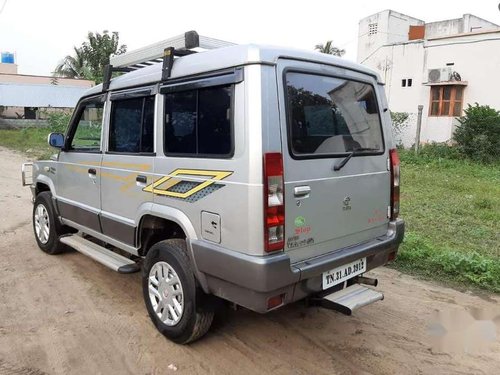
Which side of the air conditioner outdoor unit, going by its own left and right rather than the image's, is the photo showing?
front

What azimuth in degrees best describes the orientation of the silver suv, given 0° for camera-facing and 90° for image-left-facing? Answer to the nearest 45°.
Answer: approximately 135°

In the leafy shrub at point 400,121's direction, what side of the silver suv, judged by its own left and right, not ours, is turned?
right

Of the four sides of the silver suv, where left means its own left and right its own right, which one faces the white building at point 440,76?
right

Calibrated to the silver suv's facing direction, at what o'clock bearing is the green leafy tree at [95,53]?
The green leafy tree is roughly at 1 o'clock from the silver suv.

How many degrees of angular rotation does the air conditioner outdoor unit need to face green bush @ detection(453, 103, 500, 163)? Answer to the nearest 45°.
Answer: approximately 45° to its left

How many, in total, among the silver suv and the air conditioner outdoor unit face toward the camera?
1

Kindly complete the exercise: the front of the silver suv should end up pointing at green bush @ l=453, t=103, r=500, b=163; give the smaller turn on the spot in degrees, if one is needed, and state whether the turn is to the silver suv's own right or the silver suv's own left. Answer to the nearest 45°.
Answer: approximately 90° to the silver suv's own right

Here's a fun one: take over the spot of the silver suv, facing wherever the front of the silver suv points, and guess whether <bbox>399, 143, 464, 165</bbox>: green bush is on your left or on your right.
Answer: on your right

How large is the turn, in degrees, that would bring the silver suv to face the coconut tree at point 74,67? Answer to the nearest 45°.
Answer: approximately 45° to its right

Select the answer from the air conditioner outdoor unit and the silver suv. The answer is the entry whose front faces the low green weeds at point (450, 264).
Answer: the air conditioner outdoor unit

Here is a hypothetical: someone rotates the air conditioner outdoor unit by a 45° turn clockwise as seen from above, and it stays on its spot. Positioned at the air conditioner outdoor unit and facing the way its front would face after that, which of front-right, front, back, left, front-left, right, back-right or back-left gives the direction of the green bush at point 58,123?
front-right

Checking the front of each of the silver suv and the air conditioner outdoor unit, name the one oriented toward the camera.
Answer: the air conditioner outdoor unit

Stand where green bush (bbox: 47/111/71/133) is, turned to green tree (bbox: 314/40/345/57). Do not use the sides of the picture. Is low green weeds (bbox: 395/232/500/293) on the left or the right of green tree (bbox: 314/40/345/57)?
right
